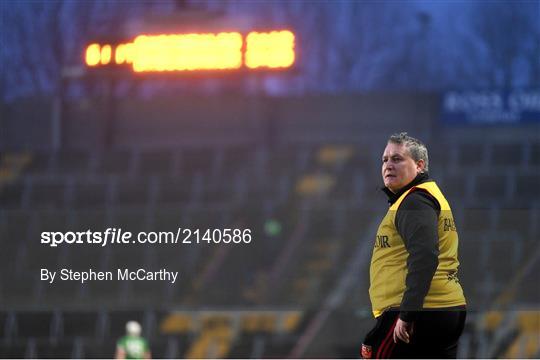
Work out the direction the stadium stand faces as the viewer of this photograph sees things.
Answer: facing the viewer

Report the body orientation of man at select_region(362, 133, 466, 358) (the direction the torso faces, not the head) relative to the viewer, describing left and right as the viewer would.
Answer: facing to the left of the viewer

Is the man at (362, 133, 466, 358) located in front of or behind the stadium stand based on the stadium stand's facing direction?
in front

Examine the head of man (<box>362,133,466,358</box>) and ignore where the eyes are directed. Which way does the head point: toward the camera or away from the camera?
toward the camera
